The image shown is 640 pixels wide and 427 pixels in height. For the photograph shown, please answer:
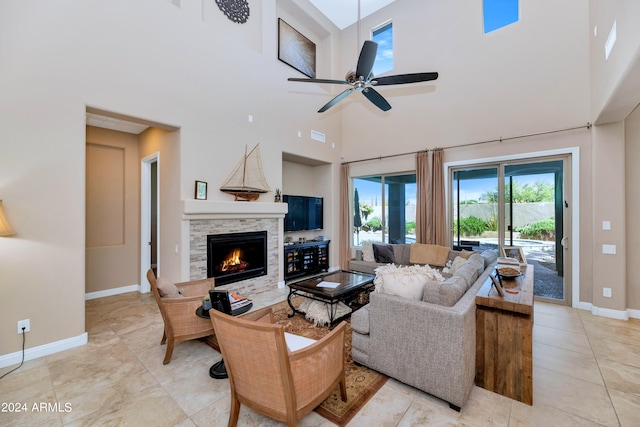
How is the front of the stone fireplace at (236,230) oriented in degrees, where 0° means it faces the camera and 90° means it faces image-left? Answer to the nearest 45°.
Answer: approximately 315°

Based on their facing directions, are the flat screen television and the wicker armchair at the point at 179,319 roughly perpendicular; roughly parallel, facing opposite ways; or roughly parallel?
roughly perpendicular

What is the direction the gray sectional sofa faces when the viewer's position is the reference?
facing away from the viewer and to the left of the viewer

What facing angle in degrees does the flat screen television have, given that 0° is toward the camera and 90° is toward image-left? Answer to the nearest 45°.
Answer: approximately 315°

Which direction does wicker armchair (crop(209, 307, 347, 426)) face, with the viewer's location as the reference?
facing away from the viewer and to the right of the viewer

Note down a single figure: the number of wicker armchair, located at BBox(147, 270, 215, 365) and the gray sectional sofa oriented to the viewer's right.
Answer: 1

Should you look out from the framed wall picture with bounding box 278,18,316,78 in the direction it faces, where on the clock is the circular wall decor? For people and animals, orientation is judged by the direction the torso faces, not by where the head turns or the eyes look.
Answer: The circular wall decor is roughly at 3 o'clock from the framed wall picture.

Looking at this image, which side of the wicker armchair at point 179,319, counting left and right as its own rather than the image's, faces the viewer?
right
